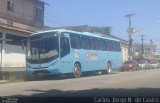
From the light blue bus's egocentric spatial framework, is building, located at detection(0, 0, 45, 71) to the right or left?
on its right

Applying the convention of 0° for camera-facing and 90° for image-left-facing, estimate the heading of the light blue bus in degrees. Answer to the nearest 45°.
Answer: approximately 45°
